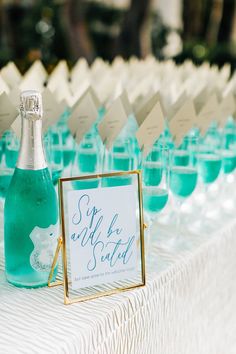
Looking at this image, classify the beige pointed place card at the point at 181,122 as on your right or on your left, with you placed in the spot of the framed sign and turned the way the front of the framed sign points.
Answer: on your left

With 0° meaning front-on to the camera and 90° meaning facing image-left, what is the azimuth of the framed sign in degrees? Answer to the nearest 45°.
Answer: approximately 315°

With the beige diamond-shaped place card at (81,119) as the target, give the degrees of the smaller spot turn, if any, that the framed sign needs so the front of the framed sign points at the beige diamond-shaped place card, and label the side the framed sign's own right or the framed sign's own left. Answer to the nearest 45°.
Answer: approximately 135° to the framed sign's own left
